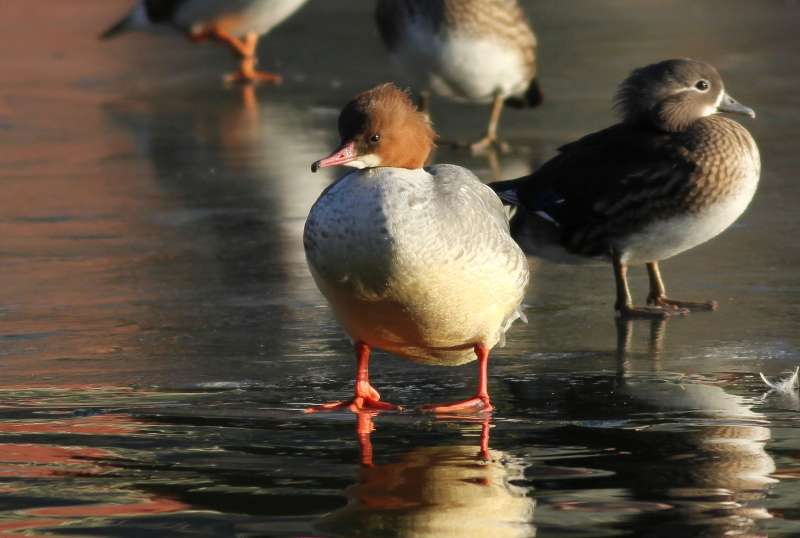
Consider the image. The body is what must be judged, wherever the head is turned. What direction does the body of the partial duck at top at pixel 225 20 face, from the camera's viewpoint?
to the viewer's right

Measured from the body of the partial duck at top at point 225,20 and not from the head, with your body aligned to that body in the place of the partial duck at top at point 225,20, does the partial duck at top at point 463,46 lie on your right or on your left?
on your right

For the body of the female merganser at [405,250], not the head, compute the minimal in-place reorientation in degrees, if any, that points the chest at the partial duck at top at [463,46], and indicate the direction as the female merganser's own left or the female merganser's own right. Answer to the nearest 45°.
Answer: approximately 135° to the female merganser's own right

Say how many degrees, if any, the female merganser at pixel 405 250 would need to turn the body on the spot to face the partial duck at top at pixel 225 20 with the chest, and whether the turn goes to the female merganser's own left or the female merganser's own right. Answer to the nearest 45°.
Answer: approximately 135° to the female merganser's own right

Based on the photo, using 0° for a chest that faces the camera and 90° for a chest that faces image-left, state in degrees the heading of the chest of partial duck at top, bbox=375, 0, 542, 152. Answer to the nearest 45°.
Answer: approximately 45°

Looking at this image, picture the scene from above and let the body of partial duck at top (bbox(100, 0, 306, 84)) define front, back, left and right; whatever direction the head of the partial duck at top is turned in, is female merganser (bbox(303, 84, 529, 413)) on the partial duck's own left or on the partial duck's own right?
on the partial duck's own right

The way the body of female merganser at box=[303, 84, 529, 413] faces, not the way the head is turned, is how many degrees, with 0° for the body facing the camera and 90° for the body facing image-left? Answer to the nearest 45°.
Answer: approximately 45°

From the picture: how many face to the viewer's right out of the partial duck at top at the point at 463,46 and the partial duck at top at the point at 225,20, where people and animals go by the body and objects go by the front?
1

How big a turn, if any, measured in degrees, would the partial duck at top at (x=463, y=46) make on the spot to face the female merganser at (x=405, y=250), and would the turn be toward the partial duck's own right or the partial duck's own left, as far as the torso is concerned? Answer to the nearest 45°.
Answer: approximately 45° to the partial duck's own left
